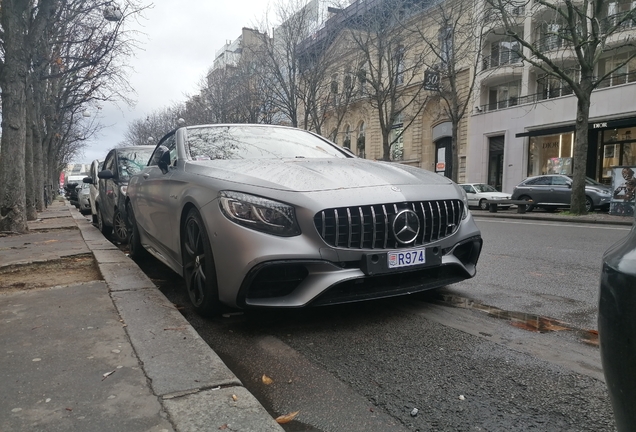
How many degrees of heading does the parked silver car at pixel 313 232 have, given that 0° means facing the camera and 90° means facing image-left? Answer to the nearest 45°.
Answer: approximately 315°

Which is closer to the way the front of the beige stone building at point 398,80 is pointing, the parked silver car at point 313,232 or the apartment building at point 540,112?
the parked silver car

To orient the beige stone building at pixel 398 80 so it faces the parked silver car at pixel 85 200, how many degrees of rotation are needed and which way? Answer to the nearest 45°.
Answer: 0° — it already faces it

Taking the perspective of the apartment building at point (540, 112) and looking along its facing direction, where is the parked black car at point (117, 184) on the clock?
The parked black car is roughly at 11 o'clock from the apartment building.

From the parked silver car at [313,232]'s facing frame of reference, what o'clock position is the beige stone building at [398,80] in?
The beige stone building is roughly at 8 o'clock from the parked silver car.

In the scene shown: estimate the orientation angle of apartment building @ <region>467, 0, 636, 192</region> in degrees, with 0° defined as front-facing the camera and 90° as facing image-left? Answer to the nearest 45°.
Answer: approximately 45°

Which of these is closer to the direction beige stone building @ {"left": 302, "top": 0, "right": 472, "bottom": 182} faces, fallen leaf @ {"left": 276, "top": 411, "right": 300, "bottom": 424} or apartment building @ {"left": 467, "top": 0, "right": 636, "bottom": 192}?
the fallen leaf

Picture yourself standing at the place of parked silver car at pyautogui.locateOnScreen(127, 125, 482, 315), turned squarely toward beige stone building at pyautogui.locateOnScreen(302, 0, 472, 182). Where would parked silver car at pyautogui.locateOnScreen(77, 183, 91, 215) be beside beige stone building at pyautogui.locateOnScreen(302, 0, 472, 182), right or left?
left
